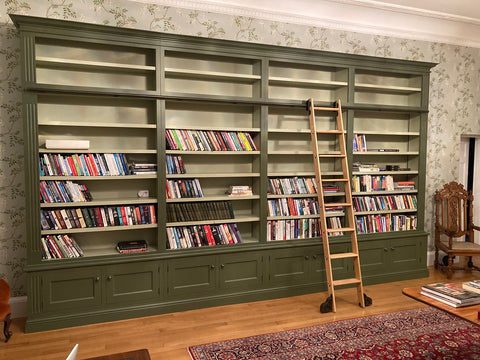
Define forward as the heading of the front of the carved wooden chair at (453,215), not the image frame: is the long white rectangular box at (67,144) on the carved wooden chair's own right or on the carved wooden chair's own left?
on the carved wooden chair's own right

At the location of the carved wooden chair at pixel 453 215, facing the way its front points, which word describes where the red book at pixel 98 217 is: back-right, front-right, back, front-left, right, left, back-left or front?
right

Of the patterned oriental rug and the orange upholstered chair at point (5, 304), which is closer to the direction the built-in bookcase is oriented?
the patterned oriental rug

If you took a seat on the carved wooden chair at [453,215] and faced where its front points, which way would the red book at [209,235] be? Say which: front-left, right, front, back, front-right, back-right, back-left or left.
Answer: right

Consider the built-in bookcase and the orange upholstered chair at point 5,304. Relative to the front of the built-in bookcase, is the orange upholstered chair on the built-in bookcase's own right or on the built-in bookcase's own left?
on the built-in bookcase's own right

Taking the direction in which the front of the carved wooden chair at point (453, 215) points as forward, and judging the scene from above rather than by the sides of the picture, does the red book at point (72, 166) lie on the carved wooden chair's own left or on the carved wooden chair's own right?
on the carved wooden chair's own right

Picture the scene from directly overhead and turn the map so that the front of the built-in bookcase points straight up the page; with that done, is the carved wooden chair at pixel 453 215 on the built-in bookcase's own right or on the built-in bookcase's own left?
on the built-in bookcase's own left
